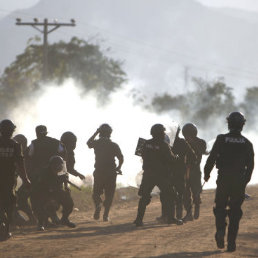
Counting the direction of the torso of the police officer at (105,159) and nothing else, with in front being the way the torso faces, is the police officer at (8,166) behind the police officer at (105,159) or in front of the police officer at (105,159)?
behind

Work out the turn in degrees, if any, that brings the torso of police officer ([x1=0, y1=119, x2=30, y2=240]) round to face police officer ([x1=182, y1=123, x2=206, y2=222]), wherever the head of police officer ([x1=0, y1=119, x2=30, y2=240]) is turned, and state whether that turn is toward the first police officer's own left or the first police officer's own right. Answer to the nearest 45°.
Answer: approximately 45° to the first police officer's own right

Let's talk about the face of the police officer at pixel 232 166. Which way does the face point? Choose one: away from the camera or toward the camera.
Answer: away from the camera

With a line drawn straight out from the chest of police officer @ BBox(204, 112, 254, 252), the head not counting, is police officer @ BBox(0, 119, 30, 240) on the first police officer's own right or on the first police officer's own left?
on the first police officer's own left

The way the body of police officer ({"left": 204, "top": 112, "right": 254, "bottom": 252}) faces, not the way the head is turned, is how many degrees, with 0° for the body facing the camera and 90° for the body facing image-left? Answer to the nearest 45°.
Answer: approximately 180°

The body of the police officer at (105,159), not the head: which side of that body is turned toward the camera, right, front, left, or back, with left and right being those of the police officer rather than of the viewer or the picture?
back

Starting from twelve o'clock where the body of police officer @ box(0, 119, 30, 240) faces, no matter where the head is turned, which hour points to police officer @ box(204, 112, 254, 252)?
police officer @ box(204, 112, 254, 252) is roughly at 4 o'clock from police officer @ box(0, 119, 30, 240).

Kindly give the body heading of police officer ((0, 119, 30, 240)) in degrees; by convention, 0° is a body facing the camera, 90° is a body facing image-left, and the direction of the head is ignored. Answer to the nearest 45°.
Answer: approximately 180°

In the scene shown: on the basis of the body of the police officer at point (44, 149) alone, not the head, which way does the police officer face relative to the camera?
away from the camera
